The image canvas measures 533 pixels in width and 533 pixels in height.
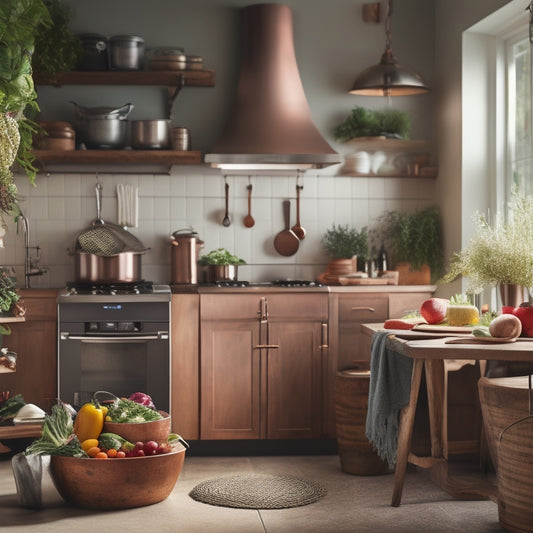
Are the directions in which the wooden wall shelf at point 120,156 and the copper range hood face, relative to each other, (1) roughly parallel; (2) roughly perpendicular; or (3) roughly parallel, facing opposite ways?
roughly parallel

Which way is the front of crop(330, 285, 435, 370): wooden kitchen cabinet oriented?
toward the camera

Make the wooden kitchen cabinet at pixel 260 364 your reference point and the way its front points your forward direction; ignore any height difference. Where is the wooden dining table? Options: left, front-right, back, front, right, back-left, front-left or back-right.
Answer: front-left

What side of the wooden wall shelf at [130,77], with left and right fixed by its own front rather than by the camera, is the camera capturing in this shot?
front

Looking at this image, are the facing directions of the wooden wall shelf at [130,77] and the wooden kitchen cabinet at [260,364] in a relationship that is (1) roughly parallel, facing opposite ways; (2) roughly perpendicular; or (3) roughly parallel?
roughly parallel

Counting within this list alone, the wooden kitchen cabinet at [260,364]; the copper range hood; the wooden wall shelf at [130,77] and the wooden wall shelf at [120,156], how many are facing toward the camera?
4

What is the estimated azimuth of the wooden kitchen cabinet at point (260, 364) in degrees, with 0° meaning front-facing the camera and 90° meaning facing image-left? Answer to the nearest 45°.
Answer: approximately 0°

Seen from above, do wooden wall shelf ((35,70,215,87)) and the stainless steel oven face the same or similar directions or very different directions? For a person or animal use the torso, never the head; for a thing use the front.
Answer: same or similar directions

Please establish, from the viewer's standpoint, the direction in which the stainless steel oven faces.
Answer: facing the viewer

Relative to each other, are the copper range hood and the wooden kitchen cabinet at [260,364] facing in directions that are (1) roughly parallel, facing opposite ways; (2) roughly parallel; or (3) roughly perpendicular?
roughly parallel

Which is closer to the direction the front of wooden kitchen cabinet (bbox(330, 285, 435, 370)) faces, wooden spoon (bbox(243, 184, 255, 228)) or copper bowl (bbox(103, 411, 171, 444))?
the copper bowl

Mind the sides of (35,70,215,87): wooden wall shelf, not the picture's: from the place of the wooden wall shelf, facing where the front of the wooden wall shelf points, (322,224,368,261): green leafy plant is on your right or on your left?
on your left
